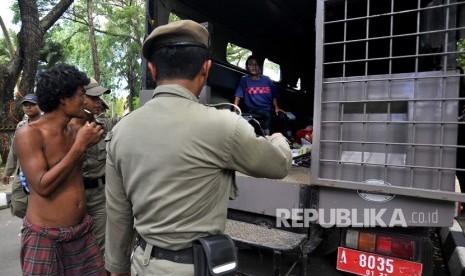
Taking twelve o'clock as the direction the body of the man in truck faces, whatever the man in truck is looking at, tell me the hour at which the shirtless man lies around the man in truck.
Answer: The shirtless man is roughly at 1 o'clock from the man in truck.

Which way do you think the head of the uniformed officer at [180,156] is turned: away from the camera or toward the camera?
away from the camera

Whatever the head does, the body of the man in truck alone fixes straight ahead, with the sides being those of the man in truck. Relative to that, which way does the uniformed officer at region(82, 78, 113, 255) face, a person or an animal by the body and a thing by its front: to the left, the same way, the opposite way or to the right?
to the left

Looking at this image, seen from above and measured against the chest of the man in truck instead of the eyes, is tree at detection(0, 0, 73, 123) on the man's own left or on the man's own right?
on the man's own right

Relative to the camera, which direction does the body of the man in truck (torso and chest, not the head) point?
toward the camera

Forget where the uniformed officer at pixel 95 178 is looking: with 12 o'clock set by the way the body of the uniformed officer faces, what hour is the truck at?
The truck is roughly at 12 o'clock from the uniformed officer.

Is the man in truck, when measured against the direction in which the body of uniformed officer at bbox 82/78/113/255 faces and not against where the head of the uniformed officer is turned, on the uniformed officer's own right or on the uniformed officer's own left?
on the uniformed officer's own left

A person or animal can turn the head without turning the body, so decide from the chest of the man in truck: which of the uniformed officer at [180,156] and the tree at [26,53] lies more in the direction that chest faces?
the uniformed officer

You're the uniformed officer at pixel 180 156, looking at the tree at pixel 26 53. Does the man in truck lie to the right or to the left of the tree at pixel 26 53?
right

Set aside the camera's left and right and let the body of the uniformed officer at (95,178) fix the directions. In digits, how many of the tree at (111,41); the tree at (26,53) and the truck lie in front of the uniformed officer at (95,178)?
1

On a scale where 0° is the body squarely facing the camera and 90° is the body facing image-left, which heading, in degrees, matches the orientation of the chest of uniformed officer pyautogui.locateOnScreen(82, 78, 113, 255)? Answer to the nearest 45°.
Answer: approximately 315°

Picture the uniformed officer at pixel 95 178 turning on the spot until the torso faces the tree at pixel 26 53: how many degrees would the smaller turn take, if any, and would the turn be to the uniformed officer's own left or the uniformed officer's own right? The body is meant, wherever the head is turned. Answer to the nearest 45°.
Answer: approximately 135° to the uniformed officer's own left

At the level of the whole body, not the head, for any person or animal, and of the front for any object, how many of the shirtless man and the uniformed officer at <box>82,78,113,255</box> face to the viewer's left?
0

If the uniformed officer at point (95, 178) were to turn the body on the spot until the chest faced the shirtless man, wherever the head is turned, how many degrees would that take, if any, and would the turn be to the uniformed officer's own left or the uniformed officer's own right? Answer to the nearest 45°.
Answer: approximately 45° to the uniformed officer's own right

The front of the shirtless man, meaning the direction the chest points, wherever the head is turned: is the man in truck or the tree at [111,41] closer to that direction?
the man in truck

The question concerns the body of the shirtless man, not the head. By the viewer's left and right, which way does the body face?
facing the viewer and to the right of the viewer

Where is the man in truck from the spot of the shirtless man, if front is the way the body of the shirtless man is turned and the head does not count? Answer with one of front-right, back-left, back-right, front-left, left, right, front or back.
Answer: left
